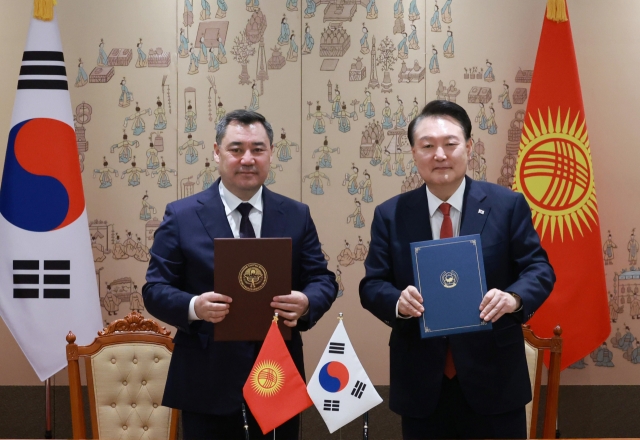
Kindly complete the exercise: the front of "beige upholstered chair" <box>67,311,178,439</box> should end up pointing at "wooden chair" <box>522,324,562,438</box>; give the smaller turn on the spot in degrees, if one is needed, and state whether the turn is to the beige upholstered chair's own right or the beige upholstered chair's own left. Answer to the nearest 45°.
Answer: approximately 90° to the beige upholstered chair's own left

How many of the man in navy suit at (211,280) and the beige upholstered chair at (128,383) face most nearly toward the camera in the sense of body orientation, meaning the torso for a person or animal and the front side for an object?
2

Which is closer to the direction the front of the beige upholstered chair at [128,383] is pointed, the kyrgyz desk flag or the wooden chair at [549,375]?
the kyrgyz desk flag

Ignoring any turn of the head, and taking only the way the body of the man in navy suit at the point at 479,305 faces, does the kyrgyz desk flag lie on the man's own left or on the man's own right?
on the man's own right

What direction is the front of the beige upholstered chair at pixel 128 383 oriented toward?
toward the camera

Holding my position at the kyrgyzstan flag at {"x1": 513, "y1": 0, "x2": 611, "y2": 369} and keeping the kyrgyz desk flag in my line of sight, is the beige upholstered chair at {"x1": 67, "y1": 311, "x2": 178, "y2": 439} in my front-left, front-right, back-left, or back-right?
front-right

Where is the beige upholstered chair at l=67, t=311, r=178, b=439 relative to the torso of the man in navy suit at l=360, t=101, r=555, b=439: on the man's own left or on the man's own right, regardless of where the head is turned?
on the man's own right

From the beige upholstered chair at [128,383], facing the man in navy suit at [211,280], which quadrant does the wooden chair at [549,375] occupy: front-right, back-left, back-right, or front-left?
front-left

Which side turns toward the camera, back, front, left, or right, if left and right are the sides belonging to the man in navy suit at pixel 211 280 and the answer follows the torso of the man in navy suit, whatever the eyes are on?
front
